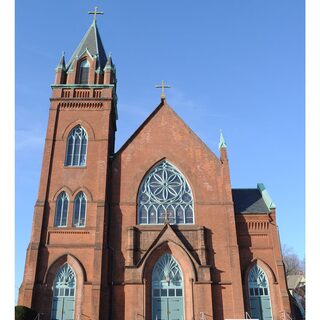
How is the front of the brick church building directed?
toward the camera
